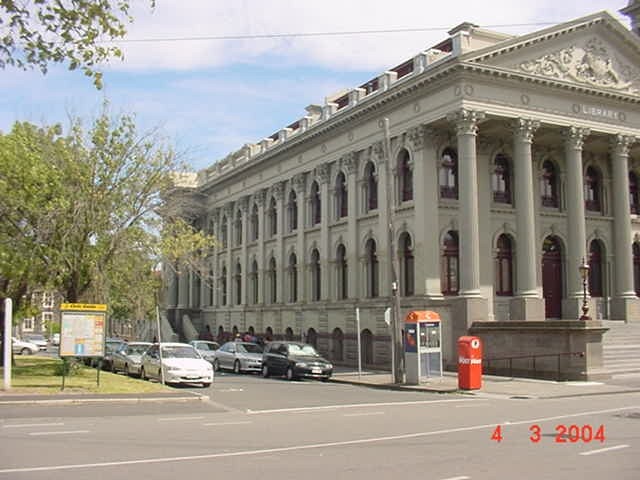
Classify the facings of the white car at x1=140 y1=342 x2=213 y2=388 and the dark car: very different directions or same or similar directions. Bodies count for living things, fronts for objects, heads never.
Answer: same or similar directions

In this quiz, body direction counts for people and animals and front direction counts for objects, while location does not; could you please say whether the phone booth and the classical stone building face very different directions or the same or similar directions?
same or similar directions

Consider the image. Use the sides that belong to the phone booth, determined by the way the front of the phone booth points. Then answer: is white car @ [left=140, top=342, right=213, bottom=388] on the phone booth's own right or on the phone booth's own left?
on the phone booth's own right

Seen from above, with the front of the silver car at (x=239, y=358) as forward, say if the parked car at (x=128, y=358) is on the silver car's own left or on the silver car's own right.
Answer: on the silver car's own right

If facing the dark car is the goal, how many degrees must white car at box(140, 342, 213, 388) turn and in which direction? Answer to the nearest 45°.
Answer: approximately 90° to its left

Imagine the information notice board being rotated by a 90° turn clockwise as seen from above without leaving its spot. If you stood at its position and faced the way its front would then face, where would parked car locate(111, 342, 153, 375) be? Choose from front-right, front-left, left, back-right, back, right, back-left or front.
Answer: right

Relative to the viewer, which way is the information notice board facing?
toward the camera

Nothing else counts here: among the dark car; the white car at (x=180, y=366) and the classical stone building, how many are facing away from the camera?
0

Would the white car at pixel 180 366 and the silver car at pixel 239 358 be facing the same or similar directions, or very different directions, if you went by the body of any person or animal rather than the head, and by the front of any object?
same or similar directions
